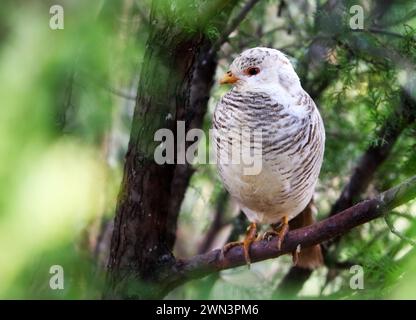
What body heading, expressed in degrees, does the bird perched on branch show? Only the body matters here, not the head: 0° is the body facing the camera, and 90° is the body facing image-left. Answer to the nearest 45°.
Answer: approximately 45°

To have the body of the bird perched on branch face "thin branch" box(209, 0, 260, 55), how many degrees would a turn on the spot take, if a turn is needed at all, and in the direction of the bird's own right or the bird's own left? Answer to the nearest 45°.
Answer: approximately 135° to the bird's own right
